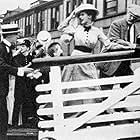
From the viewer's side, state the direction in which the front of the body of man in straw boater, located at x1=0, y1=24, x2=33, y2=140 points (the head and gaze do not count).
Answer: to the viewer's right

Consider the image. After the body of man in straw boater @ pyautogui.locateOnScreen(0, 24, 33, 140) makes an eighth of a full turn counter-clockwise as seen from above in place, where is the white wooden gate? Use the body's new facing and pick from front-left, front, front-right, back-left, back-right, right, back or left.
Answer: right

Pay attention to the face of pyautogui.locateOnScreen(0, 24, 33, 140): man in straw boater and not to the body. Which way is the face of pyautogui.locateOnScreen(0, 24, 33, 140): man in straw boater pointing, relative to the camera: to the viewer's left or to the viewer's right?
to the viewer's right
